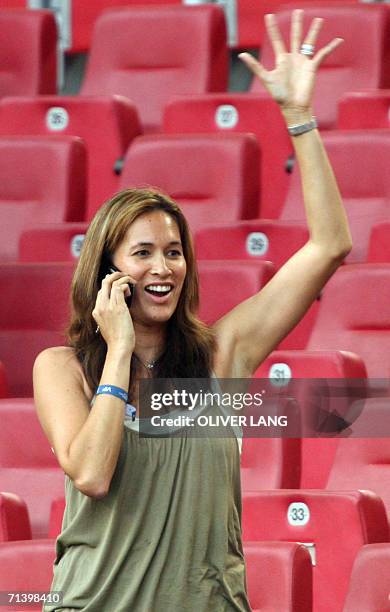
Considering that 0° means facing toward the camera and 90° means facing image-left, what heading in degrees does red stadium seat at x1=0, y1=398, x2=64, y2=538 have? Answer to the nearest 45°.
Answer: approximately 0°

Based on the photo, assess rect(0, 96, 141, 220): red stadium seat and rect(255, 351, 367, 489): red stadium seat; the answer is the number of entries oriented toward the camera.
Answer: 2

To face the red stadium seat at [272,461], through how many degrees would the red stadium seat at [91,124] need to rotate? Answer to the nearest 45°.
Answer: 0° — it already faces it

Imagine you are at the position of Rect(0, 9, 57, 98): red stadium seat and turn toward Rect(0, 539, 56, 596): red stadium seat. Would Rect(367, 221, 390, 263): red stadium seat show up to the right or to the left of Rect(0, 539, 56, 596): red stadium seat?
left

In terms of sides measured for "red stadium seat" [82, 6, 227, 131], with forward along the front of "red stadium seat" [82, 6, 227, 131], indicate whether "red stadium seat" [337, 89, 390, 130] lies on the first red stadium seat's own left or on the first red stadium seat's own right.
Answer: on the first red stadium seat's own left

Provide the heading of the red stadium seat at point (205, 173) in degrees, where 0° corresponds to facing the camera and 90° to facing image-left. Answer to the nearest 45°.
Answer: approximately 45°

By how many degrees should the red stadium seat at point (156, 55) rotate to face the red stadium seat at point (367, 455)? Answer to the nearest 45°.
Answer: approximately 45° to its left
